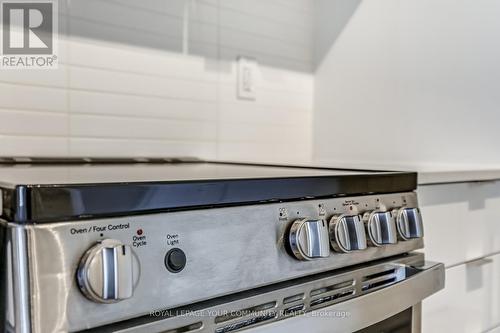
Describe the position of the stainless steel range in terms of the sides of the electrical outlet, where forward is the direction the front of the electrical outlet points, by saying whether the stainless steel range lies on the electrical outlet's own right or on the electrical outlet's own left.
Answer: on the electrical outlet's own right

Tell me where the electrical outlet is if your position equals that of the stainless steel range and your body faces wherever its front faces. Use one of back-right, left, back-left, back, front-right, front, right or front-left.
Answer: back-left
